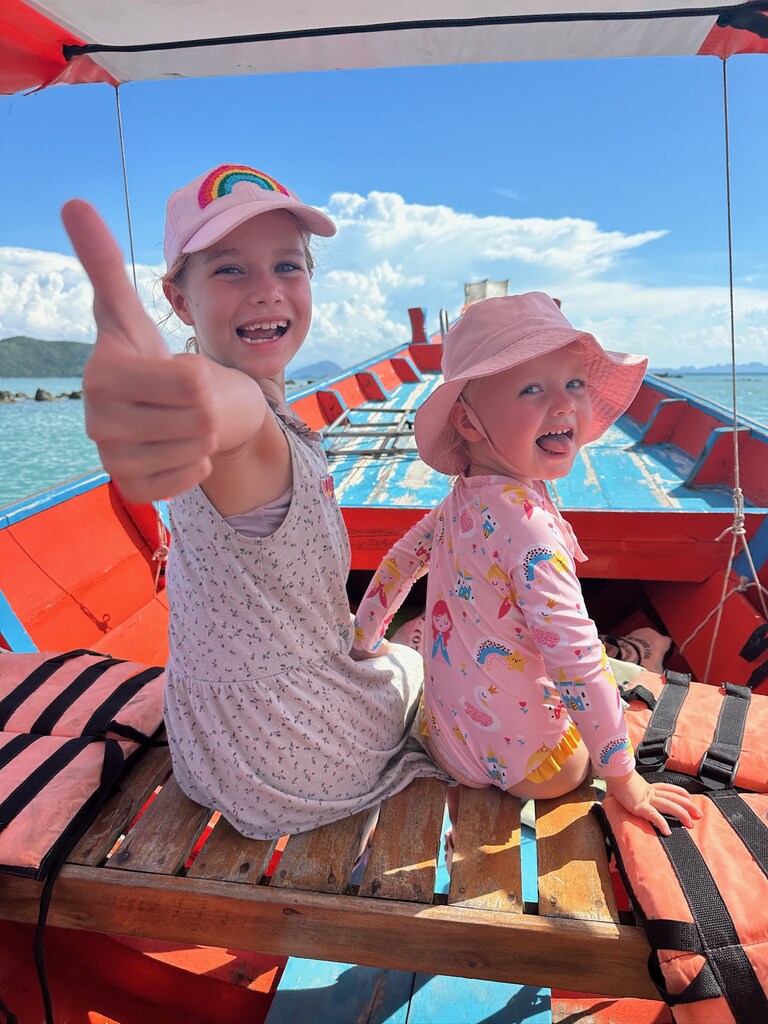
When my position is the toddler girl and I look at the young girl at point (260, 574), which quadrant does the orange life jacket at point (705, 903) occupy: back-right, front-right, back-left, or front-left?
back-left

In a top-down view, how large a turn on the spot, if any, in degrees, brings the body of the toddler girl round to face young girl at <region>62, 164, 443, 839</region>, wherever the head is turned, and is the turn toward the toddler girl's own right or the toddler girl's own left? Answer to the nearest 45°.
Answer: approximately 135° to the toddler girl's own left

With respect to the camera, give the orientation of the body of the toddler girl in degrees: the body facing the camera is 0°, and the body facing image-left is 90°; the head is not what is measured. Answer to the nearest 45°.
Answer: approximately 225°

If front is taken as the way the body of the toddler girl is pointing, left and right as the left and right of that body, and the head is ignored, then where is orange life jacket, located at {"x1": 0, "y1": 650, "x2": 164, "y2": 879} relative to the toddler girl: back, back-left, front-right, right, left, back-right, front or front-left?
back-left
